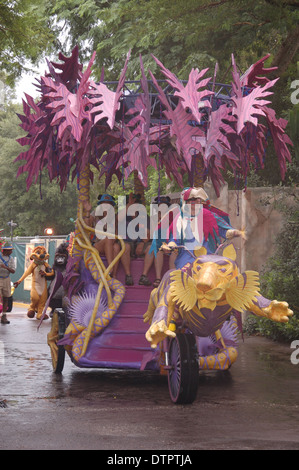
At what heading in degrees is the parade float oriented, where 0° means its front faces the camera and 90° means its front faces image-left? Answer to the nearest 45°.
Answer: approximately 0°

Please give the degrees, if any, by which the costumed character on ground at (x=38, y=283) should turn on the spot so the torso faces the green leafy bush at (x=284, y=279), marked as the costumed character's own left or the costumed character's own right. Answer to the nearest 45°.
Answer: approximately 45° to the costumed character's own left

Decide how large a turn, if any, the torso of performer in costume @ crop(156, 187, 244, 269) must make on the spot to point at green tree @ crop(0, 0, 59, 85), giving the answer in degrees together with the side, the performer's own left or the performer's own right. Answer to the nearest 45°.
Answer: approximately 135° to the performer's own right

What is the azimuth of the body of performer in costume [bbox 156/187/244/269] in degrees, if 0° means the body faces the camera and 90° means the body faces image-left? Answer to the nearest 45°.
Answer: approximately 0°

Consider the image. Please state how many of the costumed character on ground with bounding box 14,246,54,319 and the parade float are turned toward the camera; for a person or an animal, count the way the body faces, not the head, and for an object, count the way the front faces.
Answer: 2

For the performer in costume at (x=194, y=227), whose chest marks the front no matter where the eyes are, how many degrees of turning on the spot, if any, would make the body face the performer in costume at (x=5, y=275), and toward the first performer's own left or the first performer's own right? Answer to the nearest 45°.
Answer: approximately 135° to the first performer's own right

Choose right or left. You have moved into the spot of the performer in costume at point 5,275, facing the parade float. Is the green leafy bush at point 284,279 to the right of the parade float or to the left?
left
